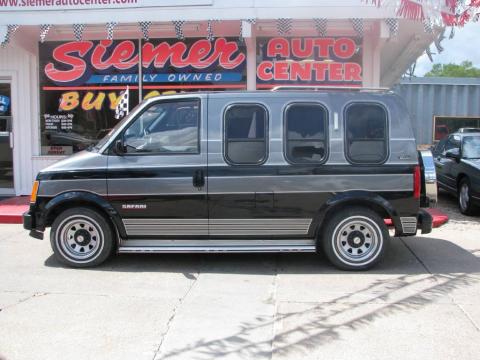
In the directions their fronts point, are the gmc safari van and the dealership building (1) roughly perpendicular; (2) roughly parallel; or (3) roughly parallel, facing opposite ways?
roughly perpendicular

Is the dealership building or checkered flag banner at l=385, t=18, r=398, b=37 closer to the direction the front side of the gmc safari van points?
the dealership building

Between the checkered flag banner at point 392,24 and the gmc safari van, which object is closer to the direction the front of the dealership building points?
the gmc safari van

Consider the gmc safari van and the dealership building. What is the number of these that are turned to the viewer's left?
1

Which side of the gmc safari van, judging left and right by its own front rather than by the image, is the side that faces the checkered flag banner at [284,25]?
right

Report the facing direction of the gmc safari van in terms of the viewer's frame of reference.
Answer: facing to the left of the viewer

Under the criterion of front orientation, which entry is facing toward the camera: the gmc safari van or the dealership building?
the dealership building

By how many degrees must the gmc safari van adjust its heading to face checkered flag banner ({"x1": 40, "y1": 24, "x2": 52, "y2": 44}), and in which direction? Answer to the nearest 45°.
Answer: approximately 45° to its right

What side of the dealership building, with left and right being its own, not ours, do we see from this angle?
front

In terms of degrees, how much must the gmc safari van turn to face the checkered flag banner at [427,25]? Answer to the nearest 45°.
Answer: approximately 135° to its right

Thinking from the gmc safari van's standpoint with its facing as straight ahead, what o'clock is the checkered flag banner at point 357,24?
The checkered flag banner is roughly at 4 o'clock from the gmc safari van.

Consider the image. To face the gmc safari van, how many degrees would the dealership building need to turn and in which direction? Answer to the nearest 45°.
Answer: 0° — it already faces it
